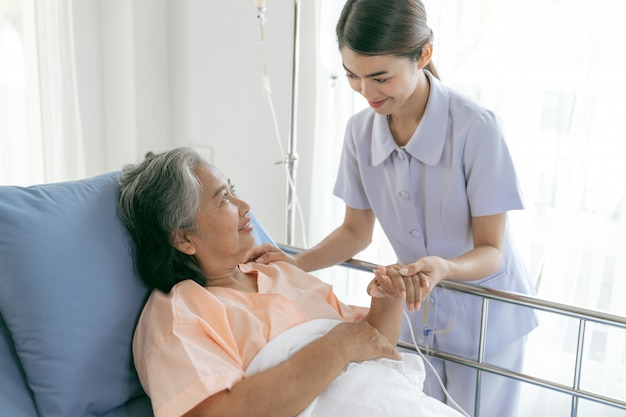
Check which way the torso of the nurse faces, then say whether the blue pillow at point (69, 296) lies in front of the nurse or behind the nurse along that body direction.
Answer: in front

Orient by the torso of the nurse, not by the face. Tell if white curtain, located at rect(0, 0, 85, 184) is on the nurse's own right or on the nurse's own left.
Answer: on the nurse's own right

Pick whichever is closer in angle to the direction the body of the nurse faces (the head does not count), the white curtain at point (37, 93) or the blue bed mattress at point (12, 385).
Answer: the blue bed mattress

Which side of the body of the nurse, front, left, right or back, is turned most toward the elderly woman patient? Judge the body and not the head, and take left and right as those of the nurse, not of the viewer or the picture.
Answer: front

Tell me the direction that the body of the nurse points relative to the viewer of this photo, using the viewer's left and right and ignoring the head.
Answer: facing the viewer and to the left of the viewer

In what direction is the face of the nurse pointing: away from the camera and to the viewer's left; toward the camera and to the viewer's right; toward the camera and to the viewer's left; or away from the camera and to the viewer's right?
toward the camera and to the viewer's left

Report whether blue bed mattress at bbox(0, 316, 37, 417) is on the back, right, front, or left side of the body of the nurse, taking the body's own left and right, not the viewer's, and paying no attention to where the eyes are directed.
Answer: front
